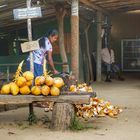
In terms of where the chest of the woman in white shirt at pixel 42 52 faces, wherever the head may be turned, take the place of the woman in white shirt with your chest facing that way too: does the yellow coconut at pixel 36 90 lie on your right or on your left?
on your right

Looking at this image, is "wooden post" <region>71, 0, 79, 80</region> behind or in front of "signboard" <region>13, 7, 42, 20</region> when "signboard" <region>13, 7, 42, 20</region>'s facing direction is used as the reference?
behind

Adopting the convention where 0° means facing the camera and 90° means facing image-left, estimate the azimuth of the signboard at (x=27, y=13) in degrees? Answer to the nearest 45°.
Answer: approximately 0°
